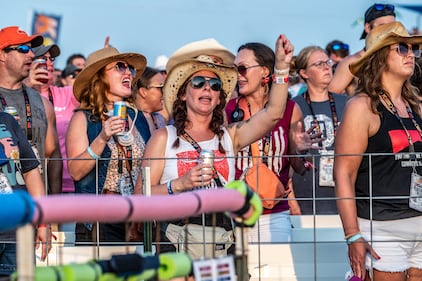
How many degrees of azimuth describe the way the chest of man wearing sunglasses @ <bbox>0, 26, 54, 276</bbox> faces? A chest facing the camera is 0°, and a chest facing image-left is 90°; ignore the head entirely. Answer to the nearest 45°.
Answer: approximately 315°

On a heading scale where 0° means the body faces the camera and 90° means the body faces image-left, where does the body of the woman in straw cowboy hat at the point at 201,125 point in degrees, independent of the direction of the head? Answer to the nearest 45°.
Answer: approximately 0°
